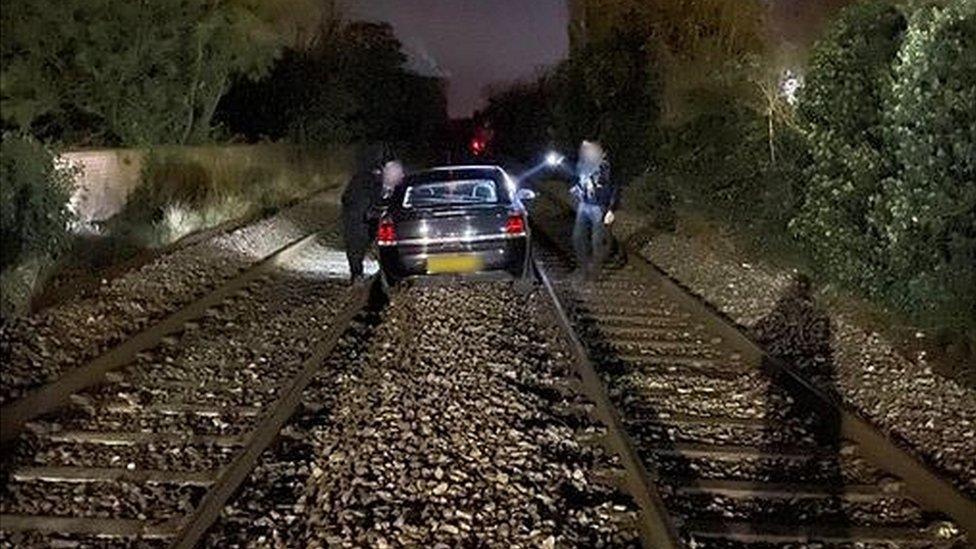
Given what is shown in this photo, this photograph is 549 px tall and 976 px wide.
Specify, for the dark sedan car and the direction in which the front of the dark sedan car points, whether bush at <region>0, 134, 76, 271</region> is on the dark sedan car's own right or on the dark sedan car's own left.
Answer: on the dark sedan car's own left

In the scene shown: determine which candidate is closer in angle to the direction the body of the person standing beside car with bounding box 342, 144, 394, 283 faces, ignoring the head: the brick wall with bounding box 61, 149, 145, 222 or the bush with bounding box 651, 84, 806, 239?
the bush

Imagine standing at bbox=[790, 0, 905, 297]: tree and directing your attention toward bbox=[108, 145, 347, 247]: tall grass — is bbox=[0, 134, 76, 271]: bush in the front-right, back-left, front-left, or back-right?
front-left

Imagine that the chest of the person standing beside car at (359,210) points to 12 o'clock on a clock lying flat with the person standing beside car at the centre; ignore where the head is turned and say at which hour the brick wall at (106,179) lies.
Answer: The brick wall is roughly at 8 o'clock from the person standing beside car.

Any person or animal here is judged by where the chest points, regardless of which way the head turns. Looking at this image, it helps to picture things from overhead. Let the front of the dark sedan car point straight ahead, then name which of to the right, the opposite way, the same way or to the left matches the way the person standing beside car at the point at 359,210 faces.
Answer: to the right

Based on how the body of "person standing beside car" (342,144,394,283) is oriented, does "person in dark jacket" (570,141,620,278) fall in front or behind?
in front

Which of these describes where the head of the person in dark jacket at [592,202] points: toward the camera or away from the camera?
toward the camera

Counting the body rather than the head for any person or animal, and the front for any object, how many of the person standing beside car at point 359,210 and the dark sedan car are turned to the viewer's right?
1

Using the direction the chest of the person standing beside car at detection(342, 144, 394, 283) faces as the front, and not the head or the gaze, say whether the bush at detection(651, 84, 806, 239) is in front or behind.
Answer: in front

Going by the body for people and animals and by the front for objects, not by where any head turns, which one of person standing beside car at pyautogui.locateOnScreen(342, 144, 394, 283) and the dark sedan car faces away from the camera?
the dark sedan car

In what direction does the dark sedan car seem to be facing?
away from the camera

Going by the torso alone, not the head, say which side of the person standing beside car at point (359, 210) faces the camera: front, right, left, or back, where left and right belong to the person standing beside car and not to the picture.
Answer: right

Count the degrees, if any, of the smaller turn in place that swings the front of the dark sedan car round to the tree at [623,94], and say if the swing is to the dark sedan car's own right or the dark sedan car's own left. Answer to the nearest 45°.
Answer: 0° — it already faces it
